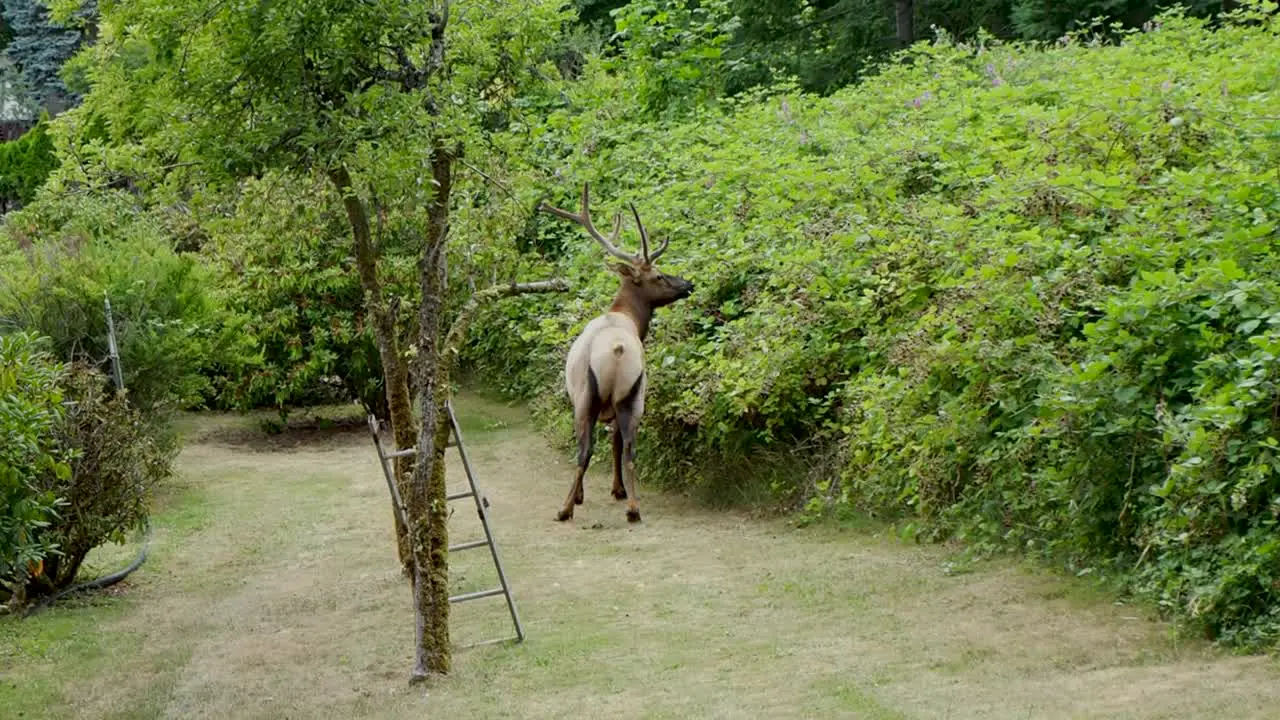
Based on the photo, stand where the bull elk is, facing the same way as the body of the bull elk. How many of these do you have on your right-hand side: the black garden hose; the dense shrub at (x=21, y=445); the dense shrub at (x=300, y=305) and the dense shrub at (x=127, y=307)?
0

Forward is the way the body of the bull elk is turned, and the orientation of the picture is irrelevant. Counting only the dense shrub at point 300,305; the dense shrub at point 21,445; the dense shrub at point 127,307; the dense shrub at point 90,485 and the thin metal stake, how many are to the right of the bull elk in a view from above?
0

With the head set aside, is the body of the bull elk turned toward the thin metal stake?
no

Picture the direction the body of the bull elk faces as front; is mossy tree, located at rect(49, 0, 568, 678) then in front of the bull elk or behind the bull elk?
behind

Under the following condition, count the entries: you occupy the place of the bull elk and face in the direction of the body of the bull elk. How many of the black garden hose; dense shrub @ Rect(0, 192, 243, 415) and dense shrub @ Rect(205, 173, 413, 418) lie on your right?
0

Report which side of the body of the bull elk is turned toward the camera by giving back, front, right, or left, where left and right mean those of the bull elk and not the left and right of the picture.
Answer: back

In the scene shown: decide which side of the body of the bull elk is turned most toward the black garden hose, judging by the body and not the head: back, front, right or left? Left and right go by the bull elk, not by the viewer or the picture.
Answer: left

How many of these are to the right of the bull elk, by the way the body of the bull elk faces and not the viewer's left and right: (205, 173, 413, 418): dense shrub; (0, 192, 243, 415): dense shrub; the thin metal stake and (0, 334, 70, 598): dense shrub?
0

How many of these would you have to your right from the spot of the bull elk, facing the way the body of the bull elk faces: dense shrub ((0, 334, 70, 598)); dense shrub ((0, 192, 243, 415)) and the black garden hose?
0

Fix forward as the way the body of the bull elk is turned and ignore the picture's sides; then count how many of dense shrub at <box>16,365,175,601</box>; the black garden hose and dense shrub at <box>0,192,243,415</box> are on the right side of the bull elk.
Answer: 0

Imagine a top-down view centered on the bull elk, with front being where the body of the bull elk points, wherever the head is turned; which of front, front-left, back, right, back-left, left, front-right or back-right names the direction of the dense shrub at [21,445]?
back-left

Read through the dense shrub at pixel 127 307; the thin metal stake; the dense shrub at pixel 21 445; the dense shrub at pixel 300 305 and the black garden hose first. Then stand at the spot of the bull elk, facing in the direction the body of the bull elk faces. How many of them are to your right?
0

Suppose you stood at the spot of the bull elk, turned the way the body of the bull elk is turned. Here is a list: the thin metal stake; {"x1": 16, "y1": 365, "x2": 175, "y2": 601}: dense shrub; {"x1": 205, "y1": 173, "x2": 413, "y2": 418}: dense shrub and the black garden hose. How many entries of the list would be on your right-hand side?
0

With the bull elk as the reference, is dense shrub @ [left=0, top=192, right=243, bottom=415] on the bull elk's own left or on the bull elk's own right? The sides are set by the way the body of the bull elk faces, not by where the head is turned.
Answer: on the bull elk's own left

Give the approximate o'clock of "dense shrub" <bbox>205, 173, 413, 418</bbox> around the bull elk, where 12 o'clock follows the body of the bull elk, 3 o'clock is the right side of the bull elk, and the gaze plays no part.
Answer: The dense shrub is roughly at 11 o'clock from the bull elk.

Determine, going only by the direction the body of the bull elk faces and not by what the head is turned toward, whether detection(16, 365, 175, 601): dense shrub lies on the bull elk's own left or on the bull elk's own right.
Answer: on the bull elk's own left

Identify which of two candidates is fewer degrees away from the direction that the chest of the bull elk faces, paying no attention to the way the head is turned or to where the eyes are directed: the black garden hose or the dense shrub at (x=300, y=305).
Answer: the dense shrub
